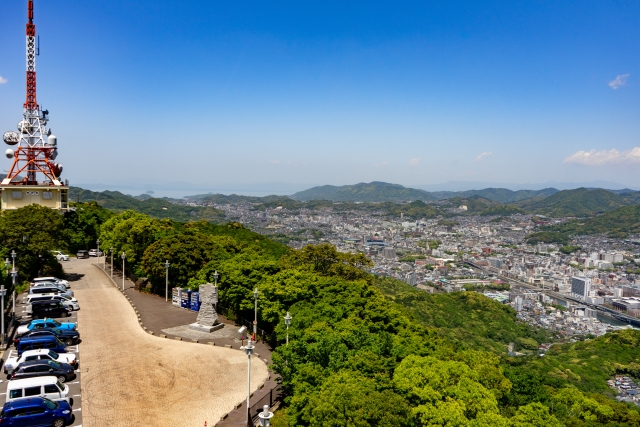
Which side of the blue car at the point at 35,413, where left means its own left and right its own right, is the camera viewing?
right

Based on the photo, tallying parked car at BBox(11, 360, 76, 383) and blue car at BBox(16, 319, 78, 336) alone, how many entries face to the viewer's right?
2

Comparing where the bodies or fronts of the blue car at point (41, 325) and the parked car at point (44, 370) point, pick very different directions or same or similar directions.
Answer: same or similar directions

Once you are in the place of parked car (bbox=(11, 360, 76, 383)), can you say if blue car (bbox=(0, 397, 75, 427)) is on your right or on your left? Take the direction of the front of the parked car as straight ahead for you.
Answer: on your right

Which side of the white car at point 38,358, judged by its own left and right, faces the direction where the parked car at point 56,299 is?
left

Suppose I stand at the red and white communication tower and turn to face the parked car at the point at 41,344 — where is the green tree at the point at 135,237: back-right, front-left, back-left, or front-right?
front-left

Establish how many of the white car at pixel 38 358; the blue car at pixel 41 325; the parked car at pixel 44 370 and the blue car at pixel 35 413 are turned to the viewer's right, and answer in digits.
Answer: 4

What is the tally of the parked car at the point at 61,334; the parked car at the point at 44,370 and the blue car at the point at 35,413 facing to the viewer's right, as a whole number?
3

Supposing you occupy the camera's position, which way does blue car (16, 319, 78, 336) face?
facing to the right of the viewer

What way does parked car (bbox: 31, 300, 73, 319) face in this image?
to the viewer's right

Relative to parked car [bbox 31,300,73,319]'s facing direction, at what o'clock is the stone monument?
The stone monument is roughly at 1 o'clock from the parked car.

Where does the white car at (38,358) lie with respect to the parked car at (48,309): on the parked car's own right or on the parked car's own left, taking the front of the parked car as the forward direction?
on the parked car's own right

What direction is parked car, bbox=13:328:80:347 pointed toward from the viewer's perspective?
to the viewer's right

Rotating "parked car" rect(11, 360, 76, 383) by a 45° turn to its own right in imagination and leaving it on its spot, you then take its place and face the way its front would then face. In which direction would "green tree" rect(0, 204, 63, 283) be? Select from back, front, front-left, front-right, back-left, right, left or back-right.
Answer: back-left

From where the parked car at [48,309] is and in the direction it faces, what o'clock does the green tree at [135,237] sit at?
The green tree is roughly at 10 o'clock from the parked car.

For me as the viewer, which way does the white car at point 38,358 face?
facing to the right of the viewer

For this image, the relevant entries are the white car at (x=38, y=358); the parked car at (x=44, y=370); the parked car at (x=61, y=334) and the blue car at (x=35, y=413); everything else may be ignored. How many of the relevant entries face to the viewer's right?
4

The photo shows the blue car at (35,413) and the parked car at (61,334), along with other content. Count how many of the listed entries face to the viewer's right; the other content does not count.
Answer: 2
